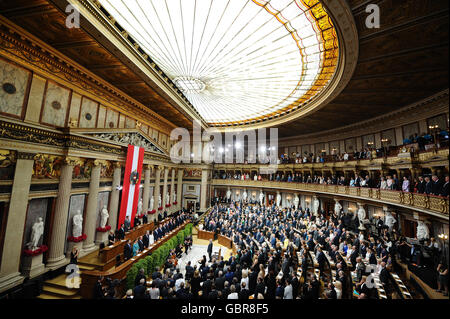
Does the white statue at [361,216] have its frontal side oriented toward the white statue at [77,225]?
yes

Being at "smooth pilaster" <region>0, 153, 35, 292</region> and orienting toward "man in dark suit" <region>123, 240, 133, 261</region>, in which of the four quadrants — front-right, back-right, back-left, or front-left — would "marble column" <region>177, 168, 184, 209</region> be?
front-left

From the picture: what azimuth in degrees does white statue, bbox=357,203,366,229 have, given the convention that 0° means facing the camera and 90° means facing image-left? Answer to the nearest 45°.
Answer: approximately 45°

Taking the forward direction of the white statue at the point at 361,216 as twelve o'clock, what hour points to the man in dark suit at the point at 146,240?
The man in dark suit is roughly at 12 o'clock from the white statue.

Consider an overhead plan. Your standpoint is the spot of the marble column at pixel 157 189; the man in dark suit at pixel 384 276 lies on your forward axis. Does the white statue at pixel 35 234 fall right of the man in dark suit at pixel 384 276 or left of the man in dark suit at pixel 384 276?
right

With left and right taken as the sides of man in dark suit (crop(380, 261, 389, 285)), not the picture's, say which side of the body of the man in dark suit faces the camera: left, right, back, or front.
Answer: left

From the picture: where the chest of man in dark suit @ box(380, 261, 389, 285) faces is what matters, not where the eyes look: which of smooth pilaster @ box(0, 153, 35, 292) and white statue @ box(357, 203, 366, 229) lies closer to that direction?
the smooth pilaster

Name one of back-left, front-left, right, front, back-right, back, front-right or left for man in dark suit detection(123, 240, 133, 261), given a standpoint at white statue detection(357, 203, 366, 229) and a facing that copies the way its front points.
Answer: front

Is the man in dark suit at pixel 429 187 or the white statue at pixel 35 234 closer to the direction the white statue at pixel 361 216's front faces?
the white statue

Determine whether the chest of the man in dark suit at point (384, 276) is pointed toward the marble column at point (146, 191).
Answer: yes

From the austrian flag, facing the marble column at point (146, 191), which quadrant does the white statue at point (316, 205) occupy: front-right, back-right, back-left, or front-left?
front-right

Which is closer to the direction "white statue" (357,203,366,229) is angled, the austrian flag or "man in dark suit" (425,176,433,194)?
the austrian flag

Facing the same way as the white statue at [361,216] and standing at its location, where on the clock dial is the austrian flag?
The austrian flag is roughly at 12 o'clock from the white statue.

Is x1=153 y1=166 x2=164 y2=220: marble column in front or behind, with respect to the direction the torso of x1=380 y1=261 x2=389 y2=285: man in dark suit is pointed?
in front

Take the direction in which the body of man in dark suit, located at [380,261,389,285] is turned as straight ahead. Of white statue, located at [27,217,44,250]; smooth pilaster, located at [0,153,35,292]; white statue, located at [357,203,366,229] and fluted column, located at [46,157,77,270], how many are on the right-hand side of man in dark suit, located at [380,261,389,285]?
1

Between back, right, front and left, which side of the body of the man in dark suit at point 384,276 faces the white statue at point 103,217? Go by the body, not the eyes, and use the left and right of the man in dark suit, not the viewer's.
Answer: front

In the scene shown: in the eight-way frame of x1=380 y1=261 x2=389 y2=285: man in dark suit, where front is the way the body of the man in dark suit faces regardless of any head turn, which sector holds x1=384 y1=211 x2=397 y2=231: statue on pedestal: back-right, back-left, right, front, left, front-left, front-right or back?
right
